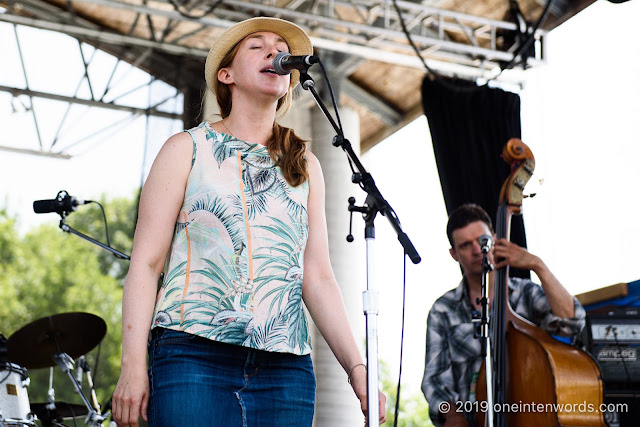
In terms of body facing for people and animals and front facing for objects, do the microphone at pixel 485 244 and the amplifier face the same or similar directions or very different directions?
very different directions

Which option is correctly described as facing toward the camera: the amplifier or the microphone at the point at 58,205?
the amplifier

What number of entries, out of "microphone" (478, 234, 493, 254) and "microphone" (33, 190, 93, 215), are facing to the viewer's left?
1

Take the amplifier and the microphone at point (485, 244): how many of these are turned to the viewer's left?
0

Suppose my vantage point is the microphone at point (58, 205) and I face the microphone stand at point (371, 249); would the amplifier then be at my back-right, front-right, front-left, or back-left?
front-left

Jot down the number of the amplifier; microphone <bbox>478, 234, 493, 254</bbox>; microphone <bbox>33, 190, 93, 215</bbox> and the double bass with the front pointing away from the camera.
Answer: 1

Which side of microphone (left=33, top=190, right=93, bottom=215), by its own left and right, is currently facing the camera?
left

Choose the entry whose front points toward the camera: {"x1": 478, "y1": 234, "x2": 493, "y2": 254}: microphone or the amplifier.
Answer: the amplifier

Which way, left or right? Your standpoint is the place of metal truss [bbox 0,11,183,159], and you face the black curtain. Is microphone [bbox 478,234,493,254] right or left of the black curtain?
right

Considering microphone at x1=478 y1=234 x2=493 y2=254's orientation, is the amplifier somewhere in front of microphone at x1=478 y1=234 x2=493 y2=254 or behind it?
in front

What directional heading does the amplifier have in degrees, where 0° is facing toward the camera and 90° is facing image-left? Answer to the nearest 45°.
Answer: approximately 0°

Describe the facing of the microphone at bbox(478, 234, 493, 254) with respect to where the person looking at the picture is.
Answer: facing away from the viewer

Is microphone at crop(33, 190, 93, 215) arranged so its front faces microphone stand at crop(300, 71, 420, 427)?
no

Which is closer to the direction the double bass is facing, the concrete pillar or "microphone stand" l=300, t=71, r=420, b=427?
the microphone stand

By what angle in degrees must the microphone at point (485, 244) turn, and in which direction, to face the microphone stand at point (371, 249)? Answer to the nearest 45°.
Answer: approximately 180°

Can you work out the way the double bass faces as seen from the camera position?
facing the viewer and to the left of the viewer

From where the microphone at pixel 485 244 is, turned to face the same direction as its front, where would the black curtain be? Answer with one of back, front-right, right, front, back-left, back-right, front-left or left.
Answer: front
